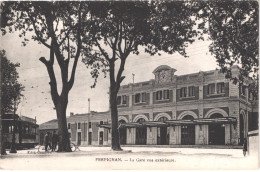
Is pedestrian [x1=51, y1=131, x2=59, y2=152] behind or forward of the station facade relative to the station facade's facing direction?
forward

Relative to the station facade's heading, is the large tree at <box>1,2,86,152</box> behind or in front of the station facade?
in front

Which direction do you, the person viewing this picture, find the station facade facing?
facing the viewer and to the left of the viewer
